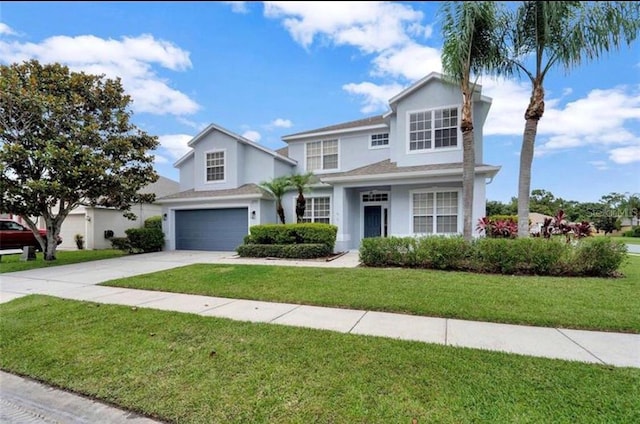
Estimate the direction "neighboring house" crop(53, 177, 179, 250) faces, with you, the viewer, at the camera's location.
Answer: facing the viewer and to the left of the viewer

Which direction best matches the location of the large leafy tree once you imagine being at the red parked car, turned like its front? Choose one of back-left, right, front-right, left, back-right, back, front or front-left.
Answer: right

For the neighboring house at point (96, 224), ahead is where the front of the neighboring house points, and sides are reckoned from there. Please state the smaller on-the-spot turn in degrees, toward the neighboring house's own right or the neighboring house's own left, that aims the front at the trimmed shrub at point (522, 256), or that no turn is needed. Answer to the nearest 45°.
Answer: approximately 90° to the neighboring house's own left

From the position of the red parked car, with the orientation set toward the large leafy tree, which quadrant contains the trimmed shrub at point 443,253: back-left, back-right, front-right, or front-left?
front-left

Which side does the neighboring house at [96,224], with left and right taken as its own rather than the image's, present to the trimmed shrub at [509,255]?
left

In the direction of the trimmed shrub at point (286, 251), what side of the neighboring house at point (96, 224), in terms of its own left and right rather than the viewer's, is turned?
left

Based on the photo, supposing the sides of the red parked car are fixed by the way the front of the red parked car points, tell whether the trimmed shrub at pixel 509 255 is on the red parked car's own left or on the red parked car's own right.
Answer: on the red parked car's own right

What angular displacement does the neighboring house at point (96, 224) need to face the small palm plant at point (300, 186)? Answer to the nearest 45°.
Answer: approximately 90° to its left

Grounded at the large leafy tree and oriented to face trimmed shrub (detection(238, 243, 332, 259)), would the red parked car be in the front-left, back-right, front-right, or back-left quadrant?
back-left

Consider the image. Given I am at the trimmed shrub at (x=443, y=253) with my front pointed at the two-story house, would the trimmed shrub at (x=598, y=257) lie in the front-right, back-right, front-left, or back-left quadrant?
back-right

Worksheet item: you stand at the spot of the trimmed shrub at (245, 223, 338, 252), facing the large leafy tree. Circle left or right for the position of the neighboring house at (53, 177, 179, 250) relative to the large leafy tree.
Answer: right

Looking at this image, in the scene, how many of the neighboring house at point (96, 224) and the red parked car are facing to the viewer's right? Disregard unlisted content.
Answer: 1

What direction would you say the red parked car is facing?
to the viewer's right
